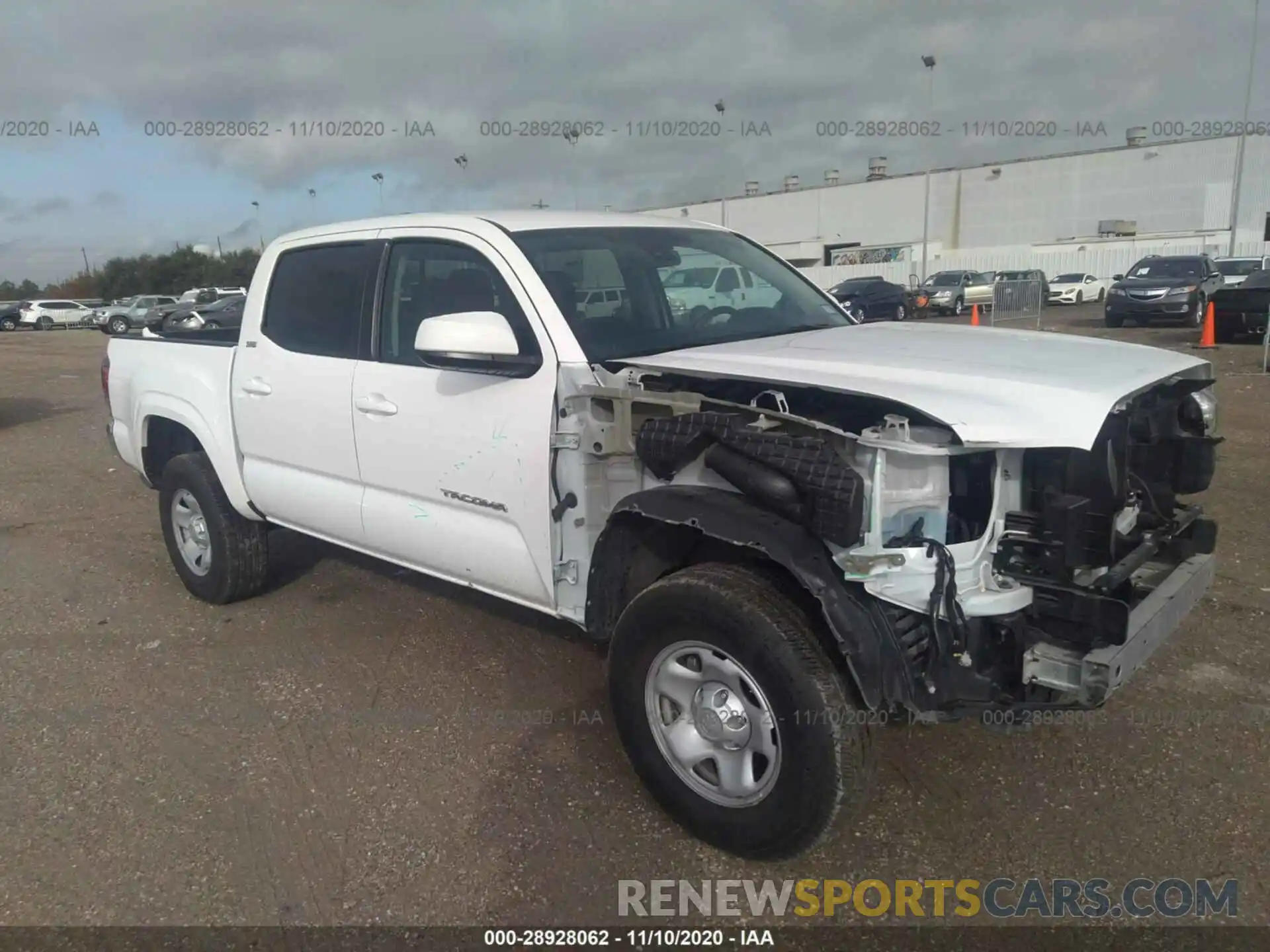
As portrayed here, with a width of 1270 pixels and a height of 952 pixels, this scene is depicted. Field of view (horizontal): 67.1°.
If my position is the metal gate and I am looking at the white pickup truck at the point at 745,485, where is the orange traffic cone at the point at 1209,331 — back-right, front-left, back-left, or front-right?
front-left

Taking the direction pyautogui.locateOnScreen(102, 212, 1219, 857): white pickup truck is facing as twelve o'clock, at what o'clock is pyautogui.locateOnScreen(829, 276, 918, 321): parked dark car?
The parked dark car is roughly at 8 o'clock from the white pickup truck.

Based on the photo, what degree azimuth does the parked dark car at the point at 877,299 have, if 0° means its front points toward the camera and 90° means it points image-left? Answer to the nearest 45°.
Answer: approximately 45°

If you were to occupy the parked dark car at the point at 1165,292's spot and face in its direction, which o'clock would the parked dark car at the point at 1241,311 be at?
the parked dark car at the point at 1241,311 is roughly at 10 o'clock from the parked dark car at the point at 1165,292.

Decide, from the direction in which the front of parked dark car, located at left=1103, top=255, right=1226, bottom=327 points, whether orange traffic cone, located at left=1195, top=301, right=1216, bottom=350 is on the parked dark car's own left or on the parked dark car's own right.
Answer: on the parked dark car's own left

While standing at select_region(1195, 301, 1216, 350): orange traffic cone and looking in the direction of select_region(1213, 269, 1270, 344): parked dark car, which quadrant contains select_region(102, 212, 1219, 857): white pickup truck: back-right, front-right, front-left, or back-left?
back-right

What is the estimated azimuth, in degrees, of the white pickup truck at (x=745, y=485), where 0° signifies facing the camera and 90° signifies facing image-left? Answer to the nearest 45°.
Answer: approximately 315°

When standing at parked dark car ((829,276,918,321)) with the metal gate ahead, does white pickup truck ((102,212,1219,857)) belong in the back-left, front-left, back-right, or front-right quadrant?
front-right

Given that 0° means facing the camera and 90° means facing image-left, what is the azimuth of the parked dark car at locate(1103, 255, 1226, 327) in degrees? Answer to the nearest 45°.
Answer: approximately 45°

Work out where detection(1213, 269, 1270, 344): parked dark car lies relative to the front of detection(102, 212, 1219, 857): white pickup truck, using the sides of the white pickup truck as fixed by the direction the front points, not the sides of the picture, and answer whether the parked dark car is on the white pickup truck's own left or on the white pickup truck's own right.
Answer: on the white pickup truck's own left
